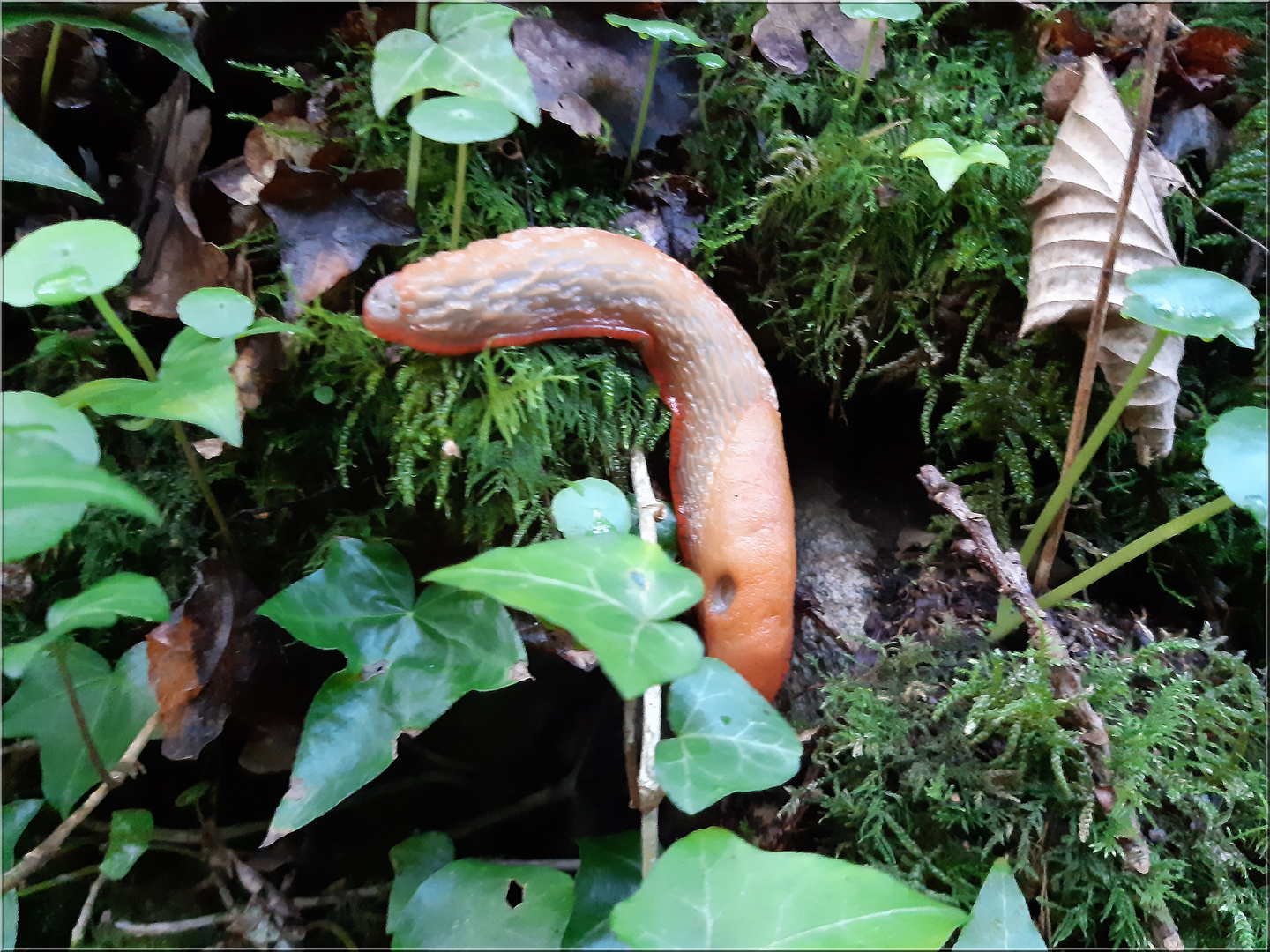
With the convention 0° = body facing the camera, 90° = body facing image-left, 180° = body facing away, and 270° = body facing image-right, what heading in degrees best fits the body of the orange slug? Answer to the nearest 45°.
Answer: approximately 0°

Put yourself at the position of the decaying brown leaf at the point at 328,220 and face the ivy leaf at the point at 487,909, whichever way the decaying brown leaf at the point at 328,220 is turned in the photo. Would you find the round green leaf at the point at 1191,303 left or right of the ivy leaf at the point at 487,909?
left

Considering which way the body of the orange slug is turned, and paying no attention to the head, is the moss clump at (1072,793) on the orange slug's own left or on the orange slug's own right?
on the orange slug's own left

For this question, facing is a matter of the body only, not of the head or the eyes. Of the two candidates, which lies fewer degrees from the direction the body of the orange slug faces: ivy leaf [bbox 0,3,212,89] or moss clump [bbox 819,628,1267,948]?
the moss clump

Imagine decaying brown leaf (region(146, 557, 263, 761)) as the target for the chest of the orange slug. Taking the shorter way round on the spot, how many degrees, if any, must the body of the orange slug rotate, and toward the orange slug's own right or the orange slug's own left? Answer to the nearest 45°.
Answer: approximately 45° to the orange slug's own right

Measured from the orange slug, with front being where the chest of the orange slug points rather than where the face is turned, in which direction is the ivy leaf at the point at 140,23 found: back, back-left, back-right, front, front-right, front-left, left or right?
right
